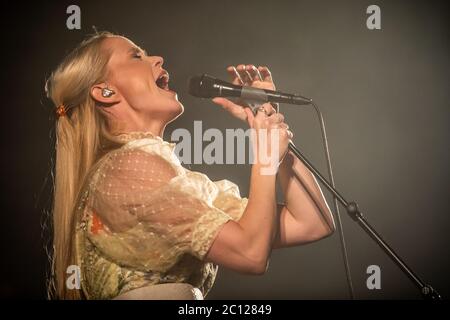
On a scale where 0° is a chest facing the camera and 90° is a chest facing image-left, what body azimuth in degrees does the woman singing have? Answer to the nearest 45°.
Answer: approximately 270°

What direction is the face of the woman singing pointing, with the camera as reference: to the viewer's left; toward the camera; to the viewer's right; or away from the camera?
to the viewer's right
